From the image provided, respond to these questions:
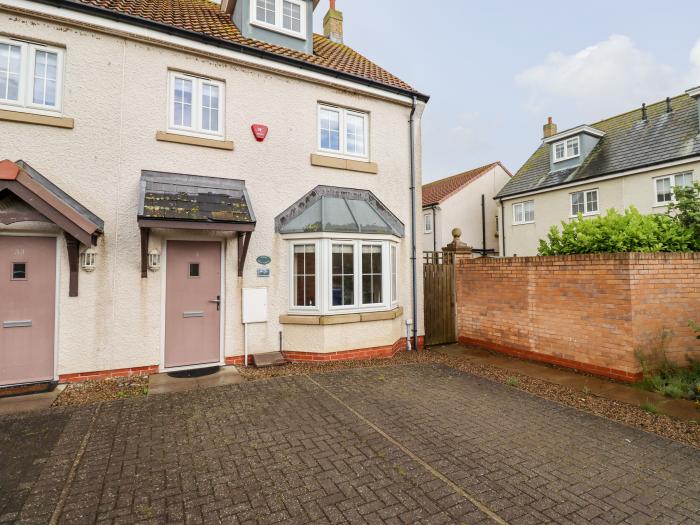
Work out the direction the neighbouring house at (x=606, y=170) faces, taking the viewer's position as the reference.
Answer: facing the viewer and to the left of the viewer

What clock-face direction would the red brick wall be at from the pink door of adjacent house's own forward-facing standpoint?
The red brick wall is roughly at 10 o'clock from the pink door of adjacent house.

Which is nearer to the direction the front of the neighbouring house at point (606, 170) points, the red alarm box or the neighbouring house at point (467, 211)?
the red alarm box

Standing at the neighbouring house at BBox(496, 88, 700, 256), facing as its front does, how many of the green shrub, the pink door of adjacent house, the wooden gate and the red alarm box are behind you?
0

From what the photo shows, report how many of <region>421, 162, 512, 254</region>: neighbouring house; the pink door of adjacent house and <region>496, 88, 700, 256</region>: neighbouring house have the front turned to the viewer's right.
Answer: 0

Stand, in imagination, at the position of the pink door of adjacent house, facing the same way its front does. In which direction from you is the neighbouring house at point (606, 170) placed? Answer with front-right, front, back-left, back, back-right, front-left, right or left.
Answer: left

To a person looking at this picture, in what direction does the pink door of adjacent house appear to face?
facing the viewer

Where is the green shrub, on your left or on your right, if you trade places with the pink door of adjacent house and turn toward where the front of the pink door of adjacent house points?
on your left

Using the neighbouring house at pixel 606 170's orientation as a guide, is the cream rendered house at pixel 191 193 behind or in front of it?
in front

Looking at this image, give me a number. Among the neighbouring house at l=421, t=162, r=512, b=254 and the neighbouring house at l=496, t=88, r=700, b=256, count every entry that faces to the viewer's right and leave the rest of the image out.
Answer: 0

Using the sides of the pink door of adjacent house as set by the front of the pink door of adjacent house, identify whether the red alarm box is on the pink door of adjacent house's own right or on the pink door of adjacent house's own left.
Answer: on the pink door of adjacent house's own left

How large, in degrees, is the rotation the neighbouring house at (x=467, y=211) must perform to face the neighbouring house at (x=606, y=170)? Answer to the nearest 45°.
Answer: approximately 90° to its left

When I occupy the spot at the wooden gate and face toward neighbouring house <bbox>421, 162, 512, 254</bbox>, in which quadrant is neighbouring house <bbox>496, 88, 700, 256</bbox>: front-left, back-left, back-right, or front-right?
front-right

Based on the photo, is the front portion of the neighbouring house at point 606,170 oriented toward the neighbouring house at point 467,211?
no

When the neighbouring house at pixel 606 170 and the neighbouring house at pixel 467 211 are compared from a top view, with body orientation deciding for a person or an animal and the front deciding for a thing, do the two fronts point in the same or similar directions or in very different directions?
same or similar directions

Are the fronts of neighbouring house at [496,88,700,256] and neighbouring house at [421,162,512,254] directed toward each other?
no
